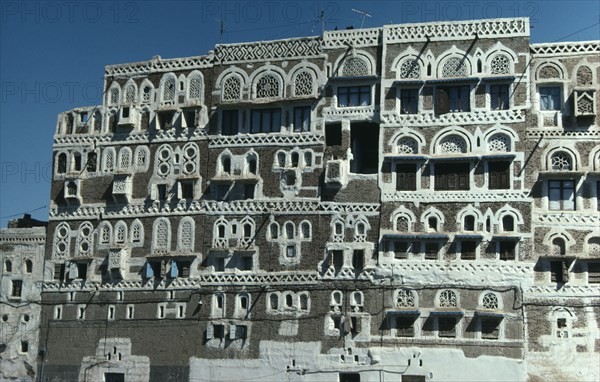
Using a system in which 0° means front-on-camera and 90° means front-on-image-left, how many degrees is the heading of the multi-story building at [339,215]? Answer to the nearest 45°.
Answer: approximately 0°

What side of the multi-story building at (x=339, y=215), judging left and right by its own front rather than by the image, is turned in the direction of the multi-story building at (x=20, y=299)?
right
